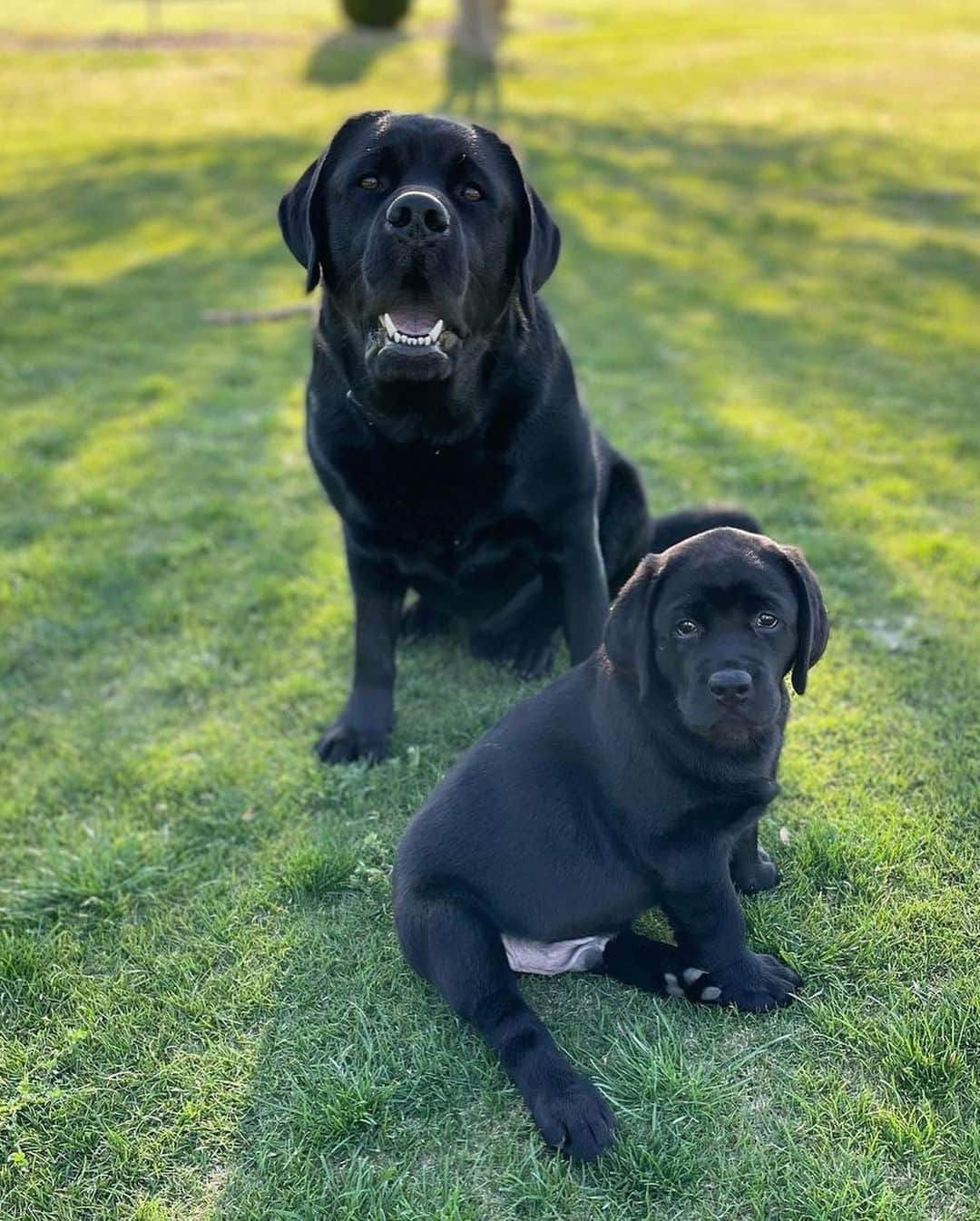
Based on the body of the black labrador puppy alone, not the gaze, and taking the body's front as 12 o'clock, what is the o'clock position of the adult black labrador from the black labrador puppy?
The adult black labrador is roughly at 8 o'clock from the black labrador puppy.

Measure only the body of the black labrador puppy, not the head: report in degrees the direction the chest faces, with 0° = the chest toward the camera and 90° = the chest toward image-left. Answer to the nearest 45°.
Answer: approximately 270°
